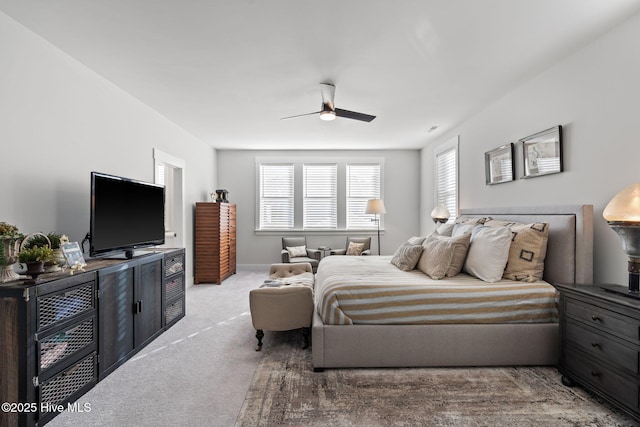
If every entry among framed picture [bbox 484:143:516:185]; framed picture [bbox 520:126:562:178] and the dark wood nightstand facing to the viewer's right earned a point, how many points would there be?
0

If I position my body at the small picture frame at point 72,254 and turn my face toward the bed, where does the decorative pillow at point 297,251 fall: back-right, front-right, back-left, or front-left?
front-left

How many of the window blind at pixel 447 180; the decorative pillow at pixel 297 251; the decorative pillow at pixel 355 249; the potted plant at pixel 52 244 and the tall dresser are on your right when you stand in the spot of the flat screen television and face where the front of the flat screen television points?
1

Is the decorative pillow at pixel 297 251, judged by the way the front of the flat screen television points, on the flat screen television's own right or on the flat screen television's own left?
on the flat screen television's own left

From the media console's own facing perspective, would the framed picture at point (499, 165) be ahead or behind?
ahead

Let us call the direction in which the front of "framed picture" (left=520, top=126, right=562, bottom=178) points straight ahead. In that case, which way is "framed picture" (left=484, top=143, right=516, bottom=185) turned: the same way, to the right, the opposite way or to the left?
the same way

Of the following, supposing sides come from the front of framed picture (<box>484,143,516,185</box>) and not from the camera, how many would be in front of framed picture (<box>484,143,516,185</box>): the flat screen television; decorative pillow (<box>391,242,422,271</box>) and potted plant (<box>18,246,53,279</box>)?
3

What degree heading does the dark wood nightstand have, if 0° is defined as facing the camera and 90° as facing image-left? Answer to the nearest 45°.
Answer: approximately 45°

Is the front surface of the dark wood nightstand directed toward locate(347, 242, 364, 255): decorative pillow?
no

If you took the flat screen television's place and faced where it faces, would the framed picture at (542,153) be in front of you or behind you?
in front

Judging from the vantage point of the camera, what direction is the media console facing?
facing the viewer and to the right of the viewer

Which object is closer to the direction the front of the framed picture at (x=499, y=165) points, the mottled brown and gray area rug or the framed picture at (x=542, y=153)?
the mottled brown and gray area rug

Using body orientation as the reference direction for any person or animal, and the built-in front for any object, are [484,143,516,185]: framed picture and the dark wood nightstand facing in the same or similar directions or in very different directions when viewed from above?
same or similar directions

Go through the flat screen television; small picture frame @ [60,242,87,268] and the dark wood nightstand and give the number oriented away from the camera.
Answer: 0

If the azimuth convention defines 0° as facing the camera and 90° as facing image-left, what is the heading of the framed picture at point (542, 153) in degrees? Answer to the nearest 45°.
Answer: approximately 45°

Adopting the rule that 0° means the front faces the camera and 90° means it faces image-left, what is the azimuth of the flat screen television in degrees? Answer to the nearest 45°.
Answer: approximately 315°
